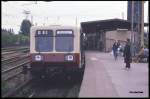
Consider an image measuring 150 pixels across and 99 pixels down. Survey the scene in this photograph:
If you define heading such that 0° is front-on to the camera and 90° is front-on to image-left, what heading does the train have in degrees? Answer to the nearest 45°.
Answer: approximately 0°
